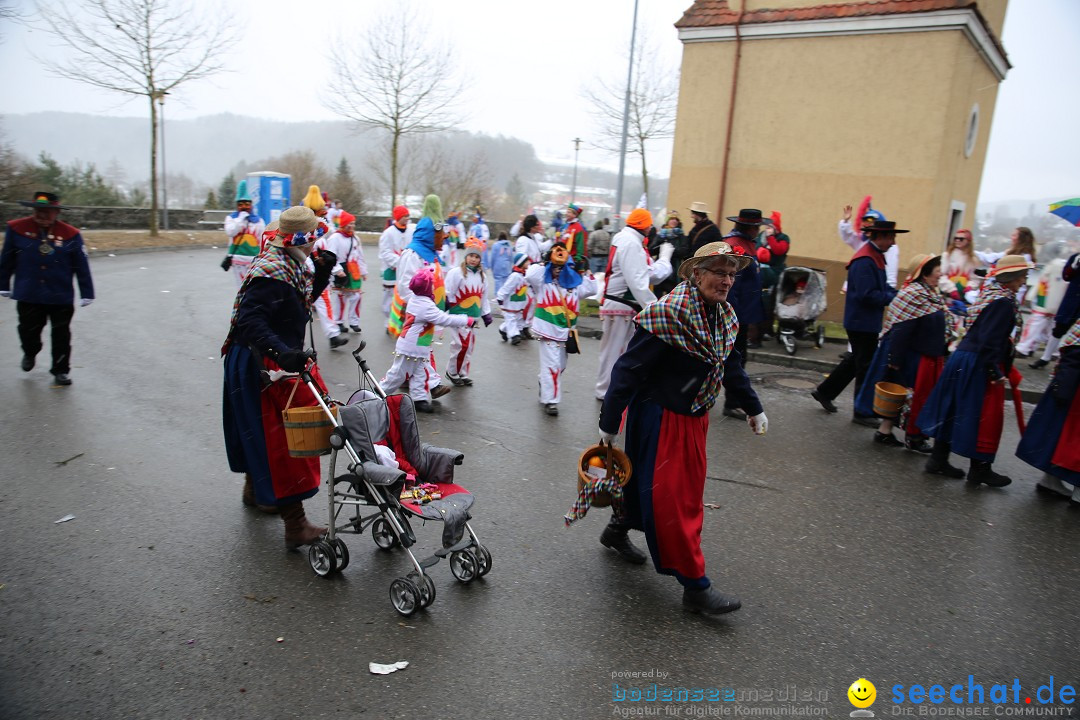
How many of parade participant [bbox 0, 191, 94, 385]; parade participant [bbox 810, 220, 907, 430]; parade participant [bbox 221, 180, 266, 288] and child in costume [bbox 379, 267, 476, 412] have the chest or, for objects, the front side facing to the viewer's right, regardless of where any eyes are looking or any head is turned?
2

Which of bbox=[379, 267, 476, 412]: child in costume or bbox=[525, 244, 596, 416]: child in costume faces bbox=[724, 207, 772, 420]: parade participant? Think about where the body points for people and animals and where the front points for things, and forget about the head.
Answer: bbox=[379, 267, 476, 412]: child in costume

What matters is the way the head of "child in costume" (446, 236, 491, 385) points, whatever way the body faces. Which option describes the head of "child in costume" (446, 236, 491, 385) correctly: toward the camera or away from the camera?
toward the camera

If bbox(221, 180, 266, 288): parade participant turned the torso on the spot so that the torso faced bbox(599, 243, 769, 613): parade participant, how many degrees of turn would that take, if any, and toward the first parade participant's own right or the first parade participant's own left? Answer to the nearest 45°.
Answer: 0° — they already face them

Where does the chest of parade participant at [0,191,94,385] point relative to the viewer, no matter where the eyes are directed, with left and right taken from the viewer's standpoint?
facing the viewer

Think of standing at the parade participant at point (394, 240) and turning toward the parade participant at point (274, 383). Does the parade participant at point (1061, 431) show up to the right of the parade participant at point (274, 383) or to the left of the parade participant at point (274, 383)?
left
